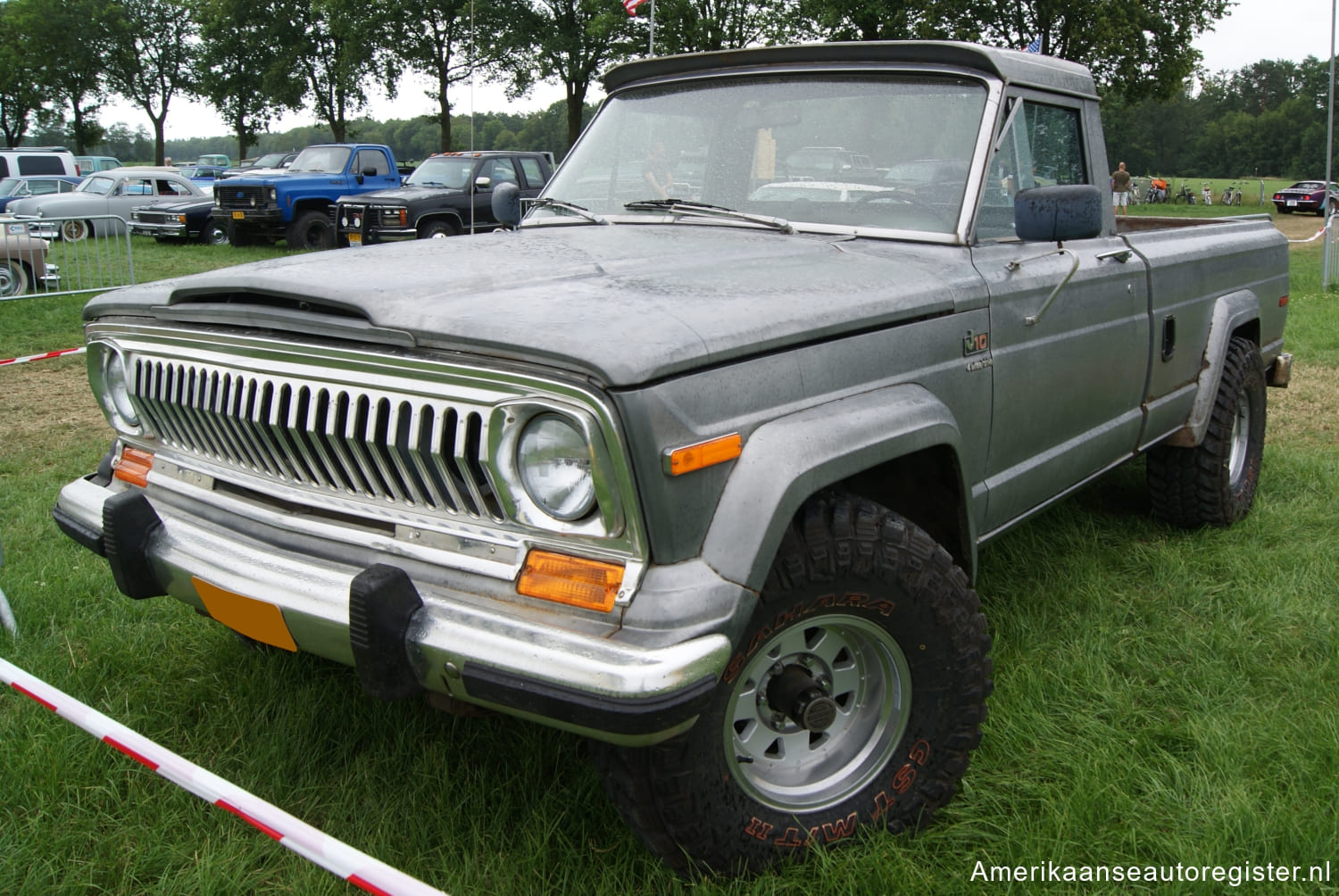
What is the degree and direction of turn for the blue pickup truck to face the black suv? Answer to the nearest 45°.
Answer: approximately 90° to its left

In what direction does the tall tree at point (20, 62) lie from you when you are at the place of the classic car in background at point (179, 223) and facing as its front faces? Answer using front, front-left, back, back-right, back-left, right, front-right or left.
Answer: back-right

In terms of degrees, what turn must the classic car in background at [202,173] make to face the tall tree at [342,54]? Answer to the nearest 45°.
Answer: approximately 180°

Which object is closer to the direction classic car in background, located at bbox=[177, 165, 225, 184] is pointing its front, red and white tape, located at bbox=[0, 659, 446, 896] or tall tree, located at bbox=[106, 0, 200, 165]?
the red and white tape

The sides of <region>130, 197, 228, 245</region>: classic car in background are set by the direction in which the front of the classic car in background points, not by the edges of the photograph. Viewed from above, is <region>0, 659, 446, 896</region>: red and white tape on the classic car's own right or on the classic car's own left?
on the classic car's own left

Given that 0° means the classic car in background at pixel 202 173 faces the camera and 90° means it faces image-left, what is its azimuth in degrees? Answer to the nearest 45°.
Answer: approximately 45°
